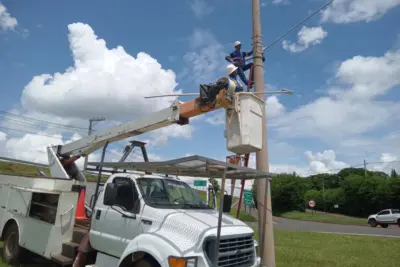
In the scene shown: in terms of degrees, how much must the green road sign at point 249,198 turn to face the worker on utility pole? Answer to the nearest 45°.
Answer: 0° — it already faces them

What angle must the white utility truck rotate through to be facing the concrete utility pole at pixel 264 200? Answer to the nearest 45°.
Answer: approximately 45° to its left

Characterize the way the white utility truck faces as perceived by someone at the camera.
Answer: facing the viewer and to the right of the viewer

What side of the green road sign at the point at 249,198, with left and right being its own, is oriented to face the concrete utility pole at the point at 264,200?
front

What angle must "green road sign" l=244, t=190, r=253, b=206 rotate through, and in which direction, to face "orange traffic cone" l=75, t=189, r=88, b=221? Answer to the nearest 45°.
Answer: approximately 45° to its right

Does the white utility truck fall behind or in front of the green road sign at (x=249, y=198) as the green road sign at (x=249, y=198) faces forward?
in front

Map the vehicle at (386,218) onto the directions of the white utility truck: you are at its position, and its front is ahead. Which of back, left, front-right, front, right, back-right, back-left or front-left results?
left

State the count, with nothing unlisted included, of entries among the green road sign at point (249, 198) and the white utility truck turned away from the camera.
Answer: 0

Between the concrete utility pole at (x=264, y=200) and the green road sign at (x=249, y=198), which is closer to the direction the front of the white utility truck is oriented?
the concrete utility pole

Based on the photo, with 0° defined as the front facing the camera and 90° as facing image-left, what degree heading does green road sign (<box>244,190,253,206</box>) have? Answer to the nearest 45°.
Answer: approximately 0°

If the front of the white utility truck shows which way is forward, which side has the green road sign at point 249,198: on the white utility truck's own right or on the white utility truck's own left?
on the white utility truck's own left
